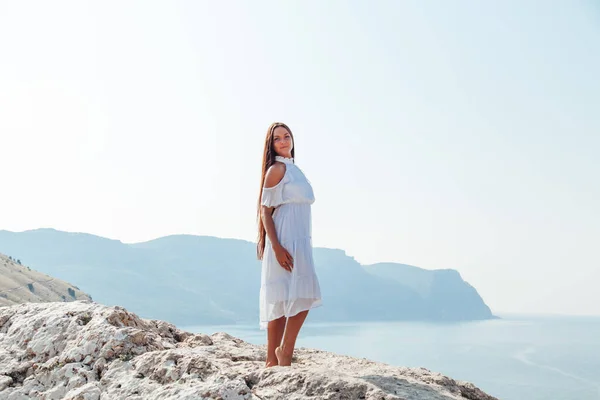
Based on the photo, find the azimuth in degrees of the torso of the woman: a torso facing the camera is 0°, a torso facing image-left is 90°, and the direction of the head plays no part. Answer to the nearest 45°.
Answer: approximately 315°
